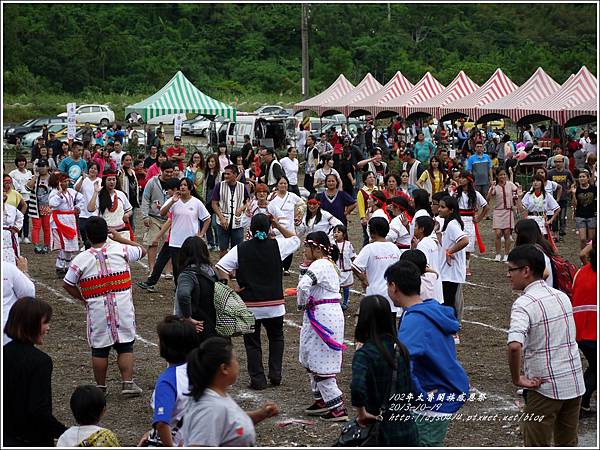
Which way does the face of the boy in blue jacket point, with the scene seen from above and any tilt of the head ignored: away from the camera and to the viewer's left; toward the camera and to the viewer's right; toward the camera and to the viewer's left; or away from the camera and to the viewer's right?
away from the camera and to the viewer's left

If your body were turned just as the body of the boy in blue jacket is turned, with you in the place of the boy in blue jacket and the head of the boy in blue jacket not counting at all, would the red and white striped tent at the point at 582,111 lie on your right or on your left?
on your right

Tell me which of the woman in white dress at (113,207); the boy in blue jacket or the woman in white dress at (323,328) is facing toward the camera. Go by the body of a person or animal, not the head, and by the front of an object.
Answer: the woman in white dress at (113,207)

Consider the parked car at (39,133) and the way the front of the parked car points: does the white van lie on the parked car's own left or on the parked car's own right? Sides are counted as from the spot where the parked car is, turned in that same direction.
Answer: on the parked car's own left

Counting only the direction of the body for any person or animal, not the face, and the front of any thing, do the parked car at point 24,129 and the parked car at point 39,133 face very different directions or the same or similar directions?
same or similar directions

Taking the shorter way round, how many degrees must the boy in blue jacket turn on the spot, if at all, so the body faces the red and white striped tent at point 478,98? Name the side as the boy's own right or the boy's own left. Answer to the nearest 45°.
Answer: approximately 45° to the boy's own right

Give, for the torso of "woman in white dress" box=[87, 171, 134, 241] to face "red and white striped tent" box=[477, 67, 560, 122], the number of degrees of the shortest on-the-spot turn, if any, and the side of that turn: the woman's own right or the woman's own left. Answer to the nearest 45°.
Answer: approximately 135° to the woman's own left

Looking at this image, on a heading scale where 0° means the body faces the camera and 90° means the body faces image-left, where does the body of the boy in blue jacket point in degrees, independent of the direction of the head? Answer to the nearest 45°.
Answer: approximately 135°

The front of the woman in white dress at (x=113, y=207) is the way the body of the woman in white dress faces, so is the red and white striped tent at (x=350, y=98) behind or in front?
behind
